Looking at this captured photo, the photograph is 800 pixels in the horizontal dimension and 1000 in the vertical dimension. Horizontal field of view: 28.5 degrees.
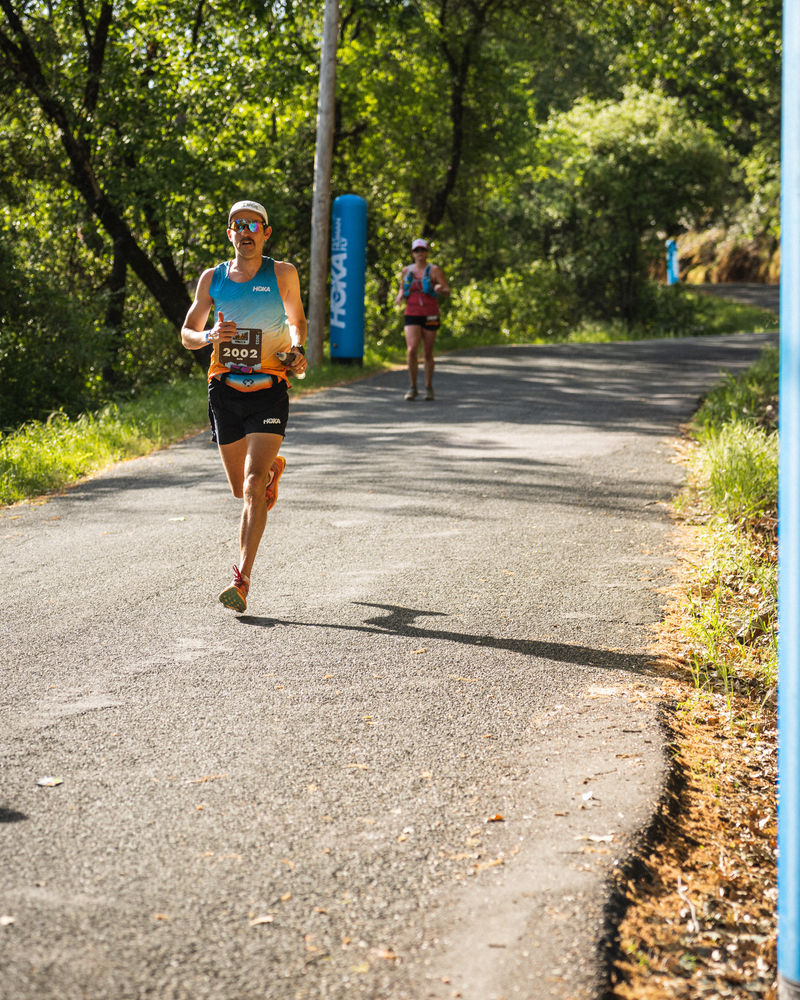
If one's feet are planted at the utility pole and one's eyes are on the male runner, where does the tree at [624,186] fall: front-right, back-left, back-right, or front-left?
back-left

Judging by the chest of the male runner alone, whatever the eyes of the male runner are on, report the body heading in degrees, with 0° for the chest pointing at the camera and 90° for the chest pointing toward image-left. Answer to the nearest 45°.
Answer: approximately 0°

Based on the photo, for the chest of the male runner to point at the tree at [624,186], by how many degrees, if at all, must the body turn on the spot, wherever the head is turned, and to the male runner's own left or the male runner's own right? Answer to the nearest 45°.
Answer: approximately 180°

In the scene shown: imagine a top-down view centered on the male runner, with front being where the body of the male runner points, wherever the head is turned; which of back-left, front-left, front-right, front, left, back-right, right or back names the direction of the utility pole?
back

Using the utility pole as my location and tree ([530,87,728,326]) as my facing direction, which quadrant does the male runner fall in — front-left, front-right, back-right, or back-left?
back-right
